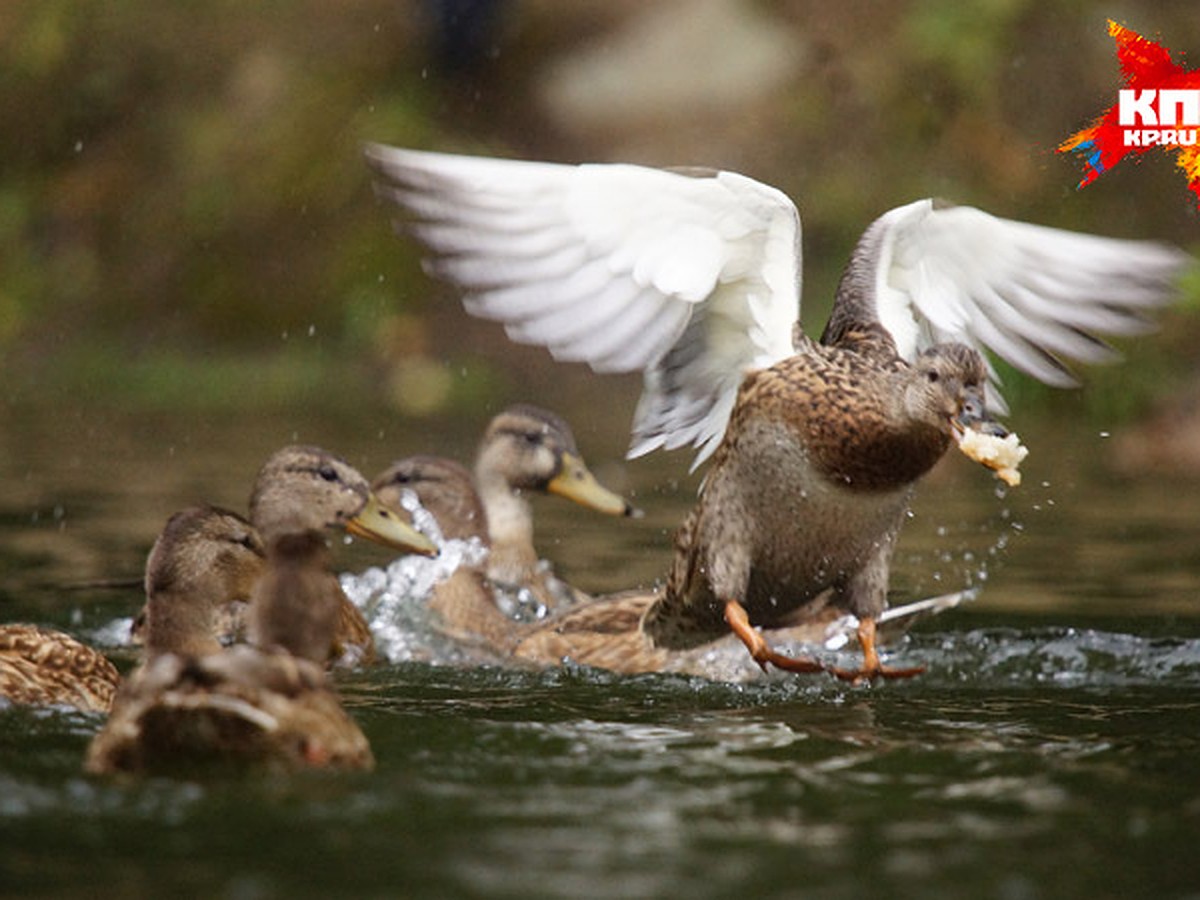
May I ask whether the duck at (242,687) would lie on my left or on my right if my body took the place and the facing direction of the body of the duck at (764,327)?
on my right

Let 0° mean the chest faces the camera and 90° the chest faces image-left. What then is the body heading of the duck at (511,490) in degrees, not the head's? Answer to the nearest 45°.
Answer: approximately 270°

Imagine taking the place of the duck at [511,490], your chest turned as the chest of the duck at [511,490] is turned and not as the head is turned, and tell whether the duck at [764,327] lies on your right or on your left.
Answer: on your right

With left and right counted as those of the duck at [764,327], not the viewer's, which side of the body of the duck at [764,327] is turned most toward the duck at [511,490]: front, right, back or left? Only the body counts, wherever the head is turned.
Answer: back

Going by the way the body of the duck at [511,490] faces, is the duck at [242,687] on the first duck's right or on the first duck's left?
on the first duck's right
